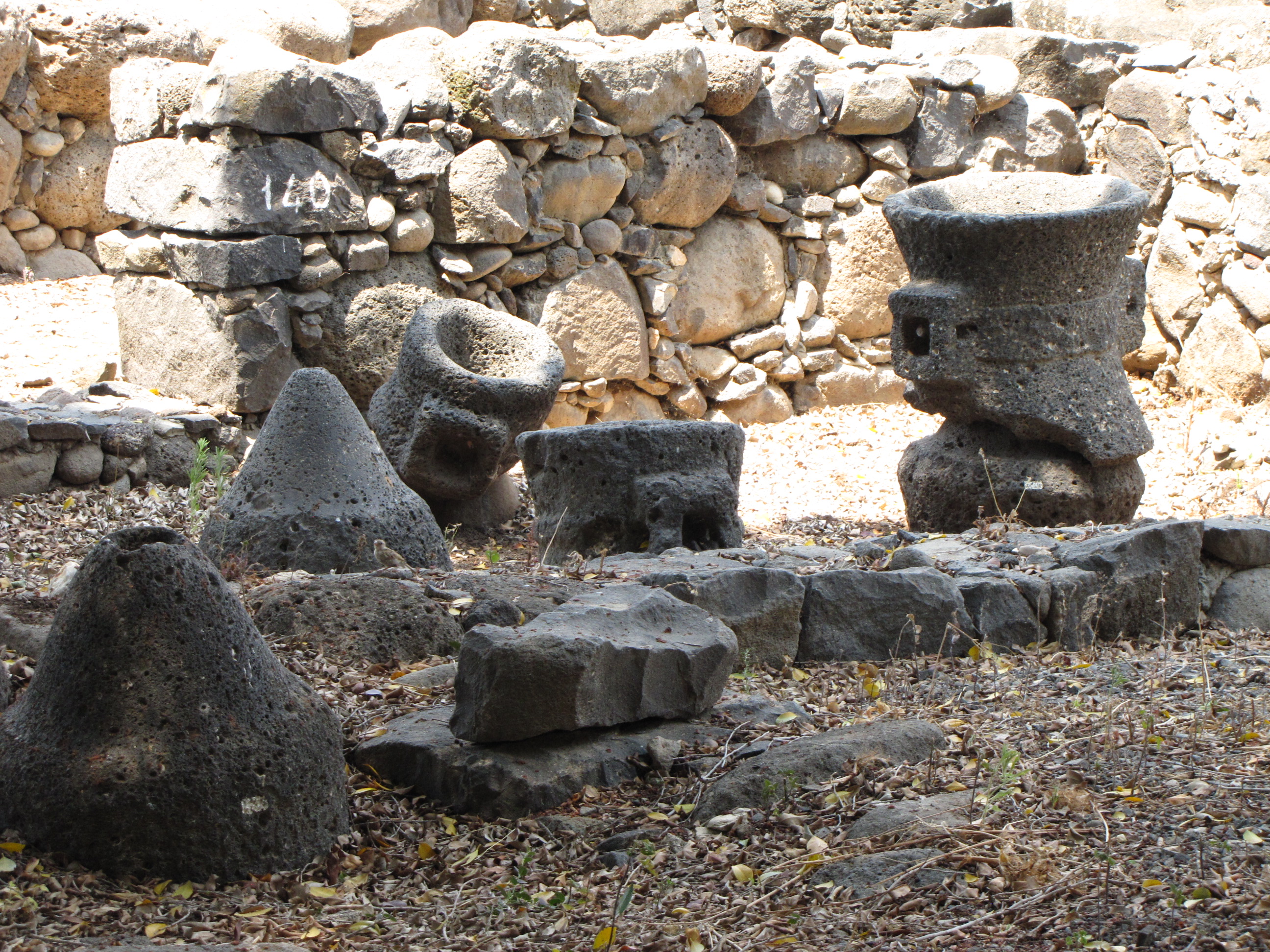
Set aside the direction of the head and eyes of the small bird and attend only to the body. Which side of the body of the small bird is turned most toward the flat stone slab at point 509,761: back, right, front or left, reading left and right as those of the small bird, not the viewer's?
left

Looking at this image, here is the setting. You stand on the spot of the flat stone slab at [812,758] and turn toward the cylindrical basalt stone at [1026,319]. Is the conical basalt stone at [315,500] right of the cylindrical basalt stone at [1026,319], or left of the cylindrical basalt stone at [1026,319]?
left

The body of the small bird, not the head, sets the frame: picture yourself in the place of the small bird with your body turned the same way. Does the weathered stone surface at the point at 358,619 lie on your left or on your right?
on your left

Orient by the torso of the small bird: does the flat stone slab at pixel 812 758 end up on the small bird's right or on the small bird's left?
on the small bird's left

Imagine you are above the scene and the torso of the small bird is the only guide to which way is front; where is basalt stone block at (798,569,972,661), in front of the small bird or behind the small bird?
behind

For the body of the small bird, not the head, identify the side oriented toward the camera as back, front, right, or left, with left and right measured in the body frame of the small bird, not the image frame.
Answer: left

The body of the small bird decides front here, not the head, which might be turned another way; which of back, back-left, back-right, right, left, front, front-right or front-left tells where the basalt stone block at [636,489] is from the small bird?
back-right

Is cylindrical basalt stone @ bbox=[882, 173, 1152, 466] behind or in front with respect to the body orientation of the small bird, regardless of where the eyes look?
behind

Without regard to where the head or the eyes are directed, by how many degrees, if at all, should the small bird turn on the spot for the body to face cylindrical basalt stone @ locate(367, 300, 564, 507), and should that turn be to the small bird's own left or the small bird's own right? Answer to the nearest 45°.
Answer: approximately 90° to the small bird's own right

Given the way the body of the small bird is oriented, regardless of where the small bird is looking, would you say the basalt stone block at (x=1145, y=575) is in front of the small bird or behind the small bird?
behind
